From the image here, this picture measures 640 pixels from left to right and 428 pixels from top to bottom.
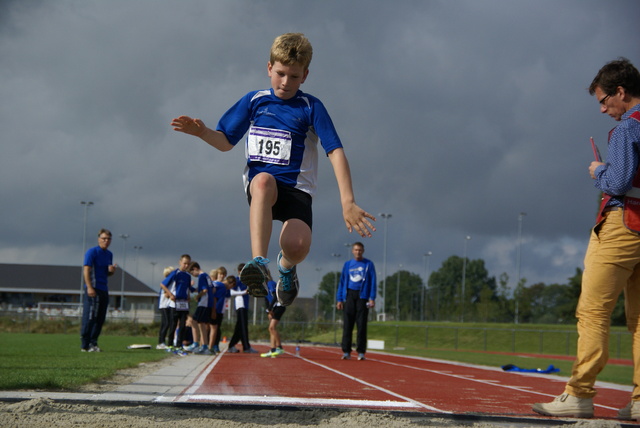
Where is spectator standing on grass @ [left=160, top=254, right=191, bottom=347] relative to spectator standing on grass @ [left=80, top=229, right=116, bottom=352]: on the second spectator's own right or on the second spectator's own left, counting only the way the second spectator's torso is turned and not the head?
on the second spectator's own left

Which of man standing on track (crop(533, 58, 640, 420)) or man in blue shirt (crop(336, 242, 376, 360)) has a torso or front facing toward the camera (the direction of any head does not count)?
the man in blue shirt

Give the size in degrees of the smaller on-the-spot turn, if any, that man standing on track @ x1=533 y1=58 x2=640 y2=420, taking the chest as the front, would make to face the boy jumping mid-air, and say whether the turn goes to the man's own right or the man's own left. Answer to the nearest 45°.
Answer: approximately 45° to the man's own left

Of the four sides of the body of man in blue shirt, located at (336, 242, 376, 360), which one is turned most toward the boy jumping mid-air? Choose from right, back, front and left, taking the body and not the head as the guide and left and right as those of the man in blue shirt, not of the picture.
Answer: front

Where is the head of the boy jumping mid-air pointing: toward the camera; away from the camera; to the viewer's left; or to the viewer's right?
toward the camera

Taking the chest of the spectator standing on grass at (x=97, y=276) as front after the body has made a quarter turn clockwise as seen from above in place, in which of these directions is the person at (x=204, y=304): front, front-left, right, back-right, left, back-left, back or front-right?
back

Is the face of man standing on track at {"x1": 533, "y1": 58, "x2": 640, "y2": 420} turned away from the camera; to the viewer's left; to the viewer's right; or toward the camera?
to the viewer's left

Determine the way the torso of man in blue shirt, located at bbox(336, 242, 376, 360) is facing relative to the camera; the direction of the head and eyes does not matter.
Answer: toward the camera

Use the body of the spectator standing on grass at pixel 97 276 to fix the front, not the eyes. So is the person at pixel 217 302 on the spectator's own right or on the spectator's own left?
on the spectator's own left

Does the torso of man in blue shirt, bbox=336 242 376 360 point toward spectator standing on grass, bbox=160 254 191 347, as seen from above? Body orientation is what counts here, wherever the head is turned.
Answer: no

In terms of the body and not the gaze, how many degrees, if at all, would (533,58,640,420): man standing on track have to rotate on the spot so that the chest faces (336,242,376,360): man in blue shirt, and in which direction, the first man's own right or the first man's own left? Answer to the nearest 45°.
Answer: approximately 45° to the first man's own right

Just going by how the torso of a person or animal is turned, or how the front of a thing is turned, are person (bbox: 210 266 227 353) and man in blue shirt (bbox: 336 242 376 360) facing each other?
no

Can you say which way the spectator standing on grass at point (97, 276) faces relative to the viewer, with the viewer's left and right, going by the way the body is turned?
facing the viewer and to the right of the viewer

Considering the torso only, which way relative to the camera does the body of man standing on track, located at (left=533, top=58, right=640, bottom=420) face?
to the viewer's left

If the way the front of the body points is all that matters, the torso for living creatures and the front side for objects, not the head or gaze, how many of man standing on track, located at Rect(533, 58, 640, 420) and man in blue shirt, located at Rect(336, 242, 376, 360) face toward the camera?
1
